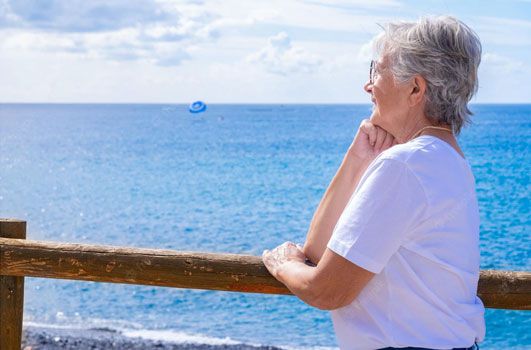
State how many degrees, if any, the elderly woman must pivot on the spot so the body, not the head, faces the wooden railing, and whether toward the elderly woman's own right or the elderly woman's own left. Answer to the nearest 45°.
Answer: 0° — they already face it

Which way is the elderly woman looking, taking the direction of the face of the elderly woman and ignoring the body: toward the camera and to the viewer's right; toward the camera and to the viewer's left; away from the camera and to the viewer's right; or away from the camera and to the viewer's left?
away from the camera and to the viewer's left

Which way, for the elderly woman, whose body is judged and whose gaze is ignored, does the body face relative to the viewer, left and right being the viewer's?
facing away from the viewer and to the left of the viewer
